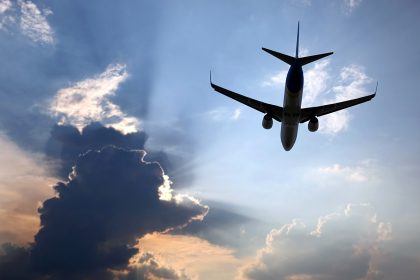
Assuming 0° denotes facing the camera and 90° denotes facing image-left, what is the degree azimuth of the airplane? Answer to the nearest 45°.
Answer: approximately 180°
